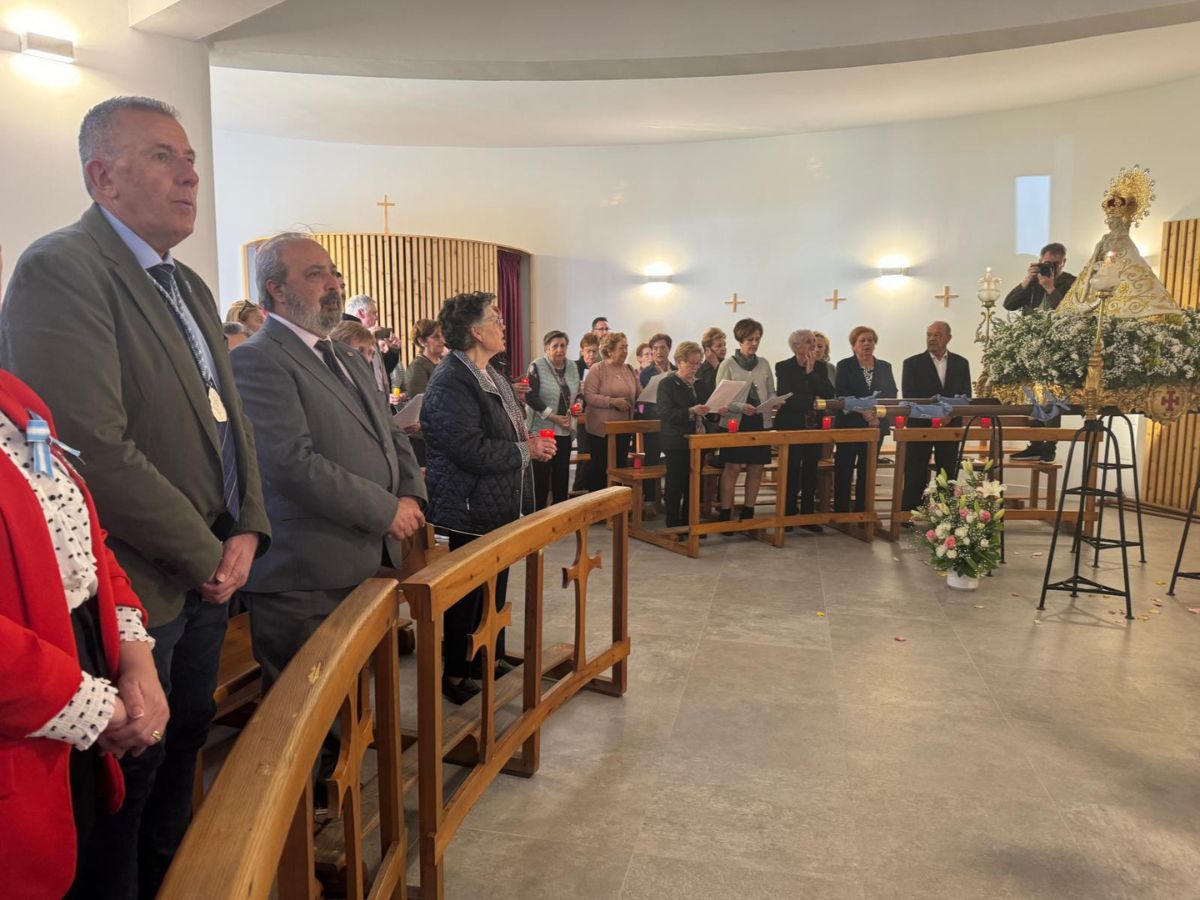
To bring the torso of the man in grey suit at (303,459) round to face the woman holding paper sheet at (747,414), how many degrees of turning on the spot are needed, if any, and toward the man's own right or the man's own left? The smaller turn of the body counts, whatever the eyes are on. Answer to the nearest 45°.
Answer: approximately 90° to the man's own left

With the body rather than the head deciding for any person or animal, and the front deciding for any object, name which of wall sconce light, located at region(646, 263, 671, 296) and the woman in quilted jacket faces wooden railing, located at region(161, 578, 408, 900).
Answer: the wall sconce light

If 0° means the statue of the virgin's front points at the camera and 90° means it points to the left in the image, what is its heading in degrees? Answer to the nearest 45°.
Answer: approximately 45°

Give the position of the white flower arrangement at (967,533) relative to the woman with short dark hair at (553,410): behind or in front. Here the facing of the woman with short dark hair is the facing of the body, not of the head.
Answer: in front

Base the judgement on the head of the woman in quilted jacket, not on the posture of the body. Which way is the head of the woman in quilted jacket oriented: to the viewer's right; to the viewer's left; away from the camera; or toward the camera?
to the viewer's right

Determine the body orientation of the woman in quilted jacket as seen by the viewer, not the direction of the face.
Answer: to the viewer's right

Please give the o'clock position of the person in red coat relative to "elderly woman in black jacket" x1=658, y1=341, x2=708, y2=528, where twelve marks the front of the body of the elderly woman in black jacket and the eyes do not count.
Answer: The person in red coat is roughly at 2 o'clock from the elderly woman in black jacket.

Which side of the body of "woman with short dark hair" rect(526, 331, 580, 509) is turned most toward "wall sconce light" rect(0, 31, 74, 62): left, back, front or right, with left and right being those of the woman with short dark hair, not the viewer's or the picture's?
right

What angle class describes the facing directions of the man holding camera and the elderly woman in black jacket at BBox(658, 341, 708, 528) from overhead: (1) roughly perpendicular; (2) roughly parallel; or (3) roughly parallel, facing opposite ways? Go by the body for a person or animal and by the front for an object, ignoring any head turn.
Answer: roughly perpendicular

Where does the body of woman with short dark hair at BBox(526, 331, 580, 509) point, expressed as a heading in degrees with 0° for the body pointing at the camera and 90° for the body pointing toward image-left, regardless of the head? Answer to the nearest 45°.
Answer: approximately 315°

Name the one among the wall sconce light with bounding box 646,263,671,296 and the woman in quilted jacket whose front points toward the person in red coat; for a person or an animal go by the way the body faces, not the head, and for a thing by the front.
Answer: the wall sconce light

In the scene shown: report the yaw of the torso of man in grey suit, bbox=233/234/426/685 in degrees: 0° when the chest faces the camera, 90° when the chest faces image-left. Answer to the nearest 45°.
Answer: approximately 315°

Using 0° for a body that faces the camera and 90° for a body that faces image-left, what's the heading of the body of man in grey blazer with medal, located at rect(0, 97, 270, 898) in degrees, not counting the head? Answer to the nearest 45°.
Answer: approximately 315°

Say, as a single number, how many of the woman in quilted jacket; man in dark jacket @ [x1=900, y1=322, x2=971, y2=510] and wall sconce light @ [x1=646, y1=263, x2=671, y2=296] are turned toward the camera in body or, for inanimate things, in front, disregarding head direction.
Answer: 2

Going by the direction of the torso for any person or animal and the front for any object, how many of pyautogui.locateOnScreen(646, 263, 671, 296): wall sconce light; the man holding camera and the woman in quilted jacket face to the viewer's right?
1
